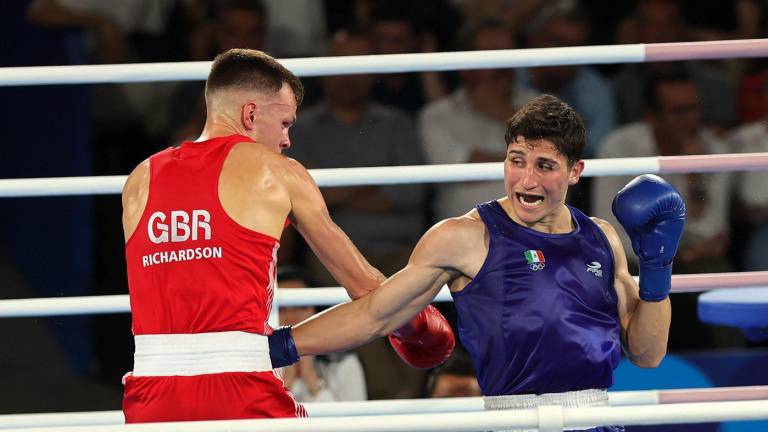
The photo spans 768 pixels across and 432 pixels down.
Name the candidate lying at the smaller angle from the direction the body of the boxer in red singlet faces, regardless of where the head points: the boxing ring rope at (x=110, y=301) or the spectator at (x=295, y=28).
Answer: the spectator

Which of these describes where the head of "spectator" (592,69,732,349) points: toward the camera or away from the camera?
toward the camera

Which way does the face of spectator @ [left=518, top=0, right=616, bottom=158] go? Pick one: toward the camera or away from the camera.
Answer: toward the camera

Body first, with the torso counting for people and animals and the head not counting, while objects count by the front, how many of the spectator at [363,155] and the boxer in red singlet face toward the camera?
1

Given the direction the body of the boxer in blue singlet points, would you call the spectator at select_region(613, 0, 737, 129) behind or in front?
behind

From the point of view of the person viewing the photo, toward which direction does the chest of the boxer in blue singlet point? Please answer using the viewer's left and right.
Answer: facing the viewer

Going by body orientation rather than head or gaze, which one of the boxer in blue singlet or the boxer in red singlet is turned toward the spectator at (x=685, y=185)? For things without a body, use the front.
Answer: the boxer in red singlet

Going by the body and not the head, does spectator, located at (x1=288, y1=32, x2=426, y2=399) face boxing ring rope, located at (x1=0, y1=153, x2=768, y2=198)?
yes

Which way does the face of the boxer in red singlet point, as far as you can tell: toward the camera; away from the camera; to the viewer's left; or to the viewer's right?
to the viewer's right

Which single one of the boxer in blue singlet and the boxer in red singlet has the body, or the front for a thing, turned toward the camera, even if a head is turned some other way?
the boxer in blue singlet

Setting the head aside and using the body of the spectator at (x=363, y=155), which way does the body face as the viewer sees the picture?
toward the camera

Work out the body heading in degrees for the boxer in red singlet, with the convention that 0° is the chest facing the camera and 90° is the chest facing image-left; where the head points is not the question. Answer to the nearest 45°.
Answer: approximately 225°

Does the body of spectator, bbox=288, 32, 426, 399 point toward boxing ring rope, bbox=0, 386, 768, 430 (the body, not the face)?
yes

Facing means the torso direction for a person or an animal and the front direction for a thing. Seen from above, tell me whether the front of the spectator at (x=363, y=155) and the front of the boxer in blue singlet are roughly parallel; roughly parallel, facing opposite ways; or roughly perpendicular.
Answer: roughly parallel

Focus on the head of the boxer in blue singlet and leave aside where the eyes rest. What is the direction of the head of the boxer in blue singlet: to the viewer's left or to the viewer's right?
to the viewer's left

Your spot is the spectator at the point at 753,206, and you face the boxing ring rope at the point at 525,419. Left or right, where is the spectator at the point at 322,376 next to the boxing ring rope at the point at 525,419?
right

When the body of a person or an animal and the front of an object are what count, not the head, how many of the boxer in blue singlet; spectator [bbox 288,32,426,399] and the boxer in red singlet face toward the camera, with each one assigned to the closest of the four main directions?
2
